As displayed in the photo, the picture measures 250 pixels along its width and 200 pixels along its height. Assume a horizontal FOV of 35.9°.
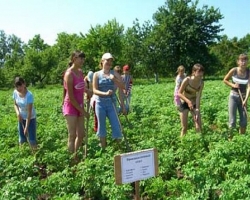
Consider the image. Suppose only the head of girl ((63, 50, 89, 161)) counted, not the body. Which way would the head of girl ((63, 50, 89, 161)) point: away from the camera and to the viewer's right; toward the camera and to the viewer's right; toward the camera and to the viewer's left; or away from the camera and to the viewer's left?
toward the camera and to the viewer's right

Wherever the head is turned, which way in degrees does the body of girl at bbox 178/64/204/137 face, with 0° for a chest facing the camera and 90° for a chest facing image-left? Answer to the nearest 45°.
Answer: approximately 315°

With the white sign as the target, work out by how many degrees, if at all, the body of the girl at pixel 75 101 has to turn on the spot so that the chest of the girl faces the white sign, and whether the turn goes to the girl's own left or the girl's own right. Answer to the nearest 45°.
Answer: approximately 45° to the girl's own right

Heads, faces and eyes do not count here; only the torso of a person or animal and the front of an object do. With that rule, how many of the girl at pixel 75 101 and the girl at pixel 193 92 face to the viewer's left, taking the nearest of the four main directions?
0

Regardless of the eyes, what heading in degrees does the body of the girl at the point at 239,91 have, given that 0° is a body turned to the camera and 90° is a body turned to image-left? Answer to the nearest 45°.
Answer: approximately 0°

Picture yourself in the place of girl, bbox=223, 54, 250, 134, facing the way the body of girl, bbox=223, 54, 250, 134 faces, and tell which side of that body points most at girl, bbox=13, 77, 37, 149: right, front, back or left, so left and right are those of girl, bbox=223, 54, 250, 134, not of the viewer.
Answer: right

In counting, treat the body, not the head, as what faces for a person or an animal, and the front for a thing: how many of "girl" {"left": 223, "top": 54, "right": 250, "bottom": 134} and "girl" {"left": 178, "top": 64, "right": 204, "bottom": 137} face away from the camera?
0

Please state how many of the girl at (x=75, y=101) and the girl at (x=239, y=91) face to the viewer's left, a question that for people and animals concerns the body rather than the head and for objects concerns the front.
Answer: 0

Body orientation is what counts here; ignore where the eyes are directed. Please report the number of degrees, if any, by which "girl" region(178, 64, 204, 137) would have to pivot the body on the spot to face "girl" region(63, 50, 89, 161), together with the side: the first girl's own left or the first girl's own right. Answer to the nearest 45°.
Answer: approximately 90° to the first girl's own right

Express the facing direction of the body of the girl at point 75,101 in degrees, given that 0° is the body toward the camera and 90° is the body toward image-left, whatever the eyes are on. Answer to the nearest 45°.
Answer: approximately 315°

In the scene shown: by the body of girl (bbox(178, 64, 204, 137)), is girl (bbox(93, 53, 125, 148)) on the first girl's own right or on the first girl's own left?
on the first girl's own right

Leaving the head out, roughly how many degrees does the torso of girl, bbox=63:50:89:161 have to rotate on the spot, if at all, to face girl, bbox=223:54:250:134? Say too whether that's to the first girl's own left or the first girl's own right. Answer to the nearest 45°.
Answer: approximately 45° to the first girl's own left
